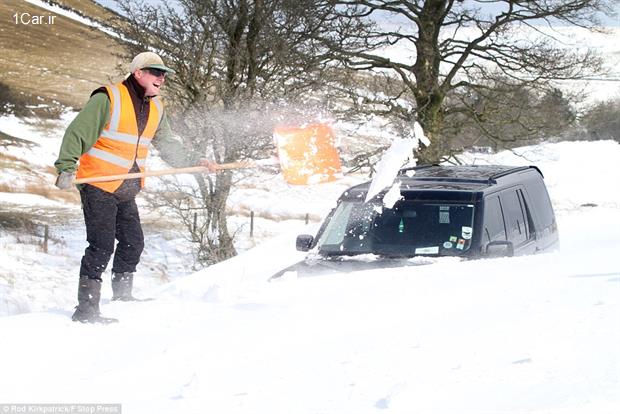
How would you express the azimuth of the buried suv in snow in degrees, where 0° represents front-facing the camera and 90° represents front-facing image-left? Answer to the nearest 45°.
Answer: approximately 45°

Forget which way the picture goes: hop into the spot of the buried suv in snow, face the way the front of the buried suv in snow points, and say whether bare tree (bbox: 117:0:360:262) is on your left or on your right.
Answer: on your right

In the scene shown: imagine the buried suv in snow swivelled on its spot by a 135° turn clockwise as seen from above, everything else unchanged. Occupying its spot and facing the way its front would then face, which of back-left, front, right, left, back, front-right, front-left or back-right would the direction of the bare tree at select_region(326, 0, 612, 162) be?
front
